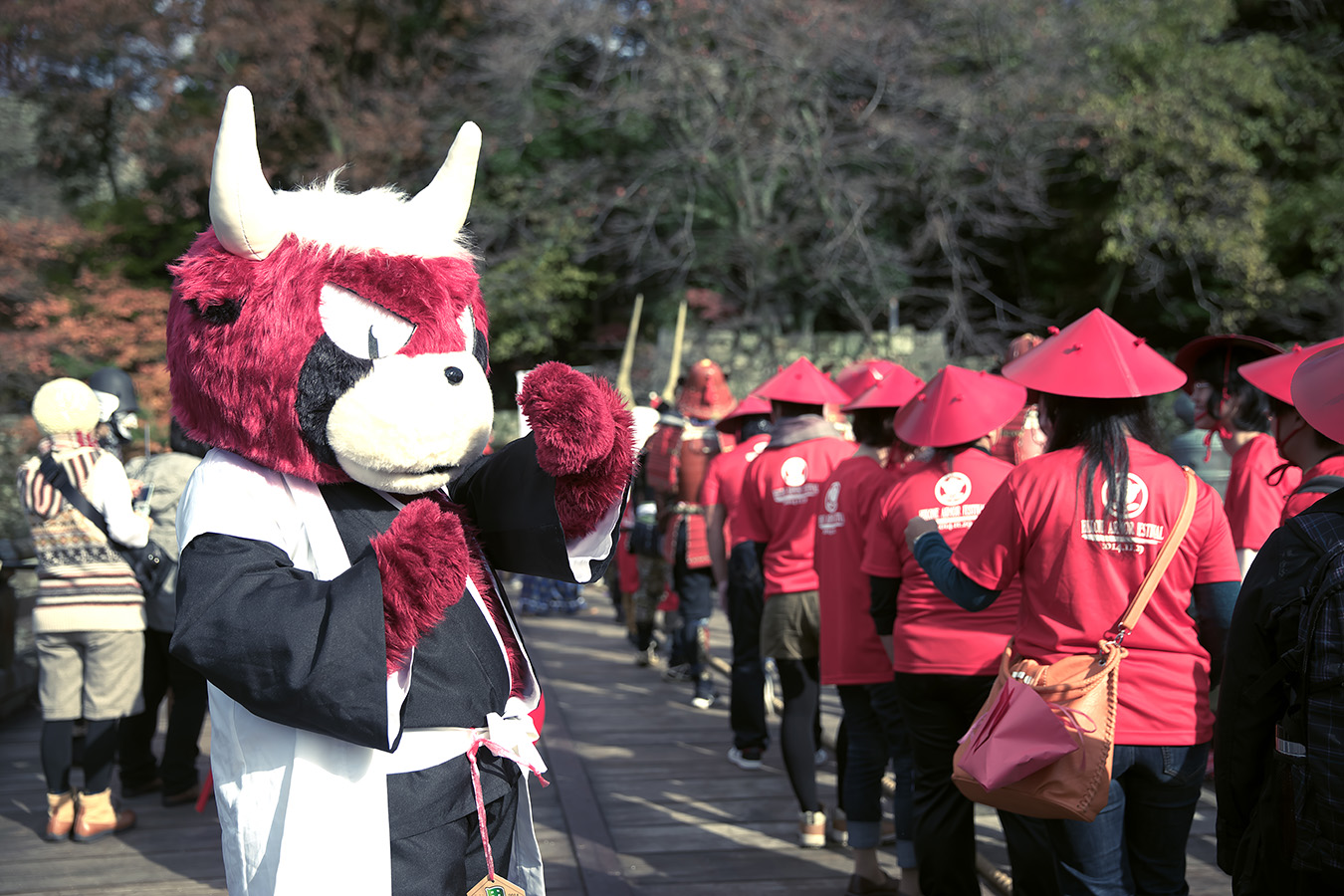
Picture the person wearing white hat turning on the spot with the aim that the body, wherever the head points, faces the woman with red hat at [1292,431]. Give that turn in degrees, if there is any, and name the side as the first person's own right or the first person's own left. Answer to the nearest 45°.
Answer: approximately 90° to the first person's own right

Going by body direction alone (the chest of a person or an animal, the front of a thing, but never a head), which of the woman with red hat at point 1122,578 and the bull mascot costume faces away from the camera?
the woman with red hat

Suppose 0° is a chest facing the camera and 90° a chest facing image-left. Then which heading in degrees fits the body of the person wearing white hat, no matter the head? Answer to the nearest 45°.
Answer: approximately 225°

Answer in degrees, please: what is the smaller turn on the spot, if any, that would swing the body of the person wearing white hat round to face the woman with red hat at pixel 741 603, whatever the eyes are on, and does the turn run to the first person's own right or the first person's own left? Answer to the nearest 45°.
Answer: approximately 45° to the first person's own right

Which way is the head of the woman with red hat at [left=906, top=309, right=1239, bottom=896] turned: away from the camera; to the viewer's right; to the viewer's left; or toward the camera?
away from the camera

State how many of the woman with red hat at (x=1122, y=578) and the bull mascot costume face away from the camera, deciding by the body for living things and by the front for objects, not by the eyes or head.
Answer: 1

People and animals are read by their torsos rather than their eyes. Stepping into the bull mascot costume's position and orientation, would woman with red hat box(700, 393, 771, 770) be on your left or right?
on your left

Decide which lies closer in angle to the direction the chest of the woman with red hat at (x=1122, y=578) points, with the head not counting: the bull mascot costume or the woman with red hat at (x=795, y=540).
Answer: the woman with red hat

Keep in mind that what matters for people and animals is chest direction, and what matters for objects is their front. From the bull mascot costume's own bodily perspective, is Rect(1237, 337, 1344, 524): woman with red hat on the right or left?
on its left

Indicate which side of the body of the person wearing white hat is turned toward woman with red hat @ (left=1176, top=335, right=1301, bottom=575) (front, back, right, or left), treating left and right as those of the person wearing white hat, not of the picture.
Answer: right

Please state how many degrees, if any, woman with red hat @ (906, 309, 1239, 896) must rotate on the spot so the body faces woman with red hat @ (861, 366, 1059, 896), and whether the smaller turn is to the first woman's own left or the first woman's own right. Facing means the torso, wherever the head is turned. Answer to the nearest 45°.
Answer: approximately 45° to the first woman's own left

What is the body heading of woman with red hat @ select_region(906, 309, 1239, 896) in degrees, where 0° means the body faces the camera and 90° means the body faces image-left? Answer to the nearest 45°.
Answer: approximately 180°

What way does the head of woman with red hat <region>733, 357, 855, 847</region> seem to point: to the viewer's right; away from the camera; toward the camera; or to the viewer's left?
away from the camera

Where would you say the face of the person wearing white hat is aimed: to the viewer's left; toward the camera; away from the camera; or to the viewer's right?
away from the camera

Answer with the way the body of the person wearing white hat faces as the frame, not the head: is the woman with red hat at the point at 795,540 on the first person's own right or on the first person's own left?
on the first person's own right

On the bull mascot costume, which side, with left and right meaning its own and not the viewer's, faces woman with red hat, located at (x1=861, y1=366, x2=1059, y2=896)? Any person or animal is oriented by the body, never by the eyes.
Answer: left
